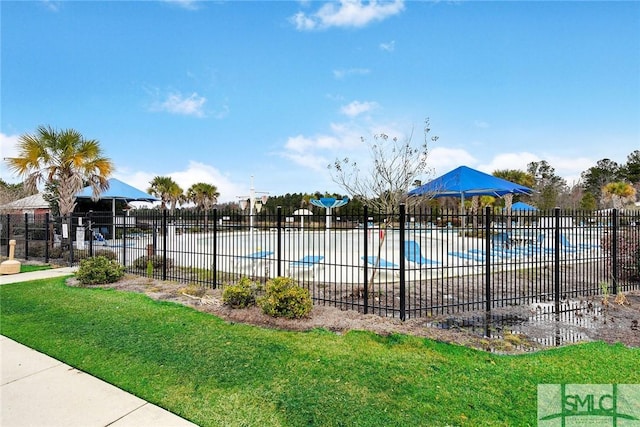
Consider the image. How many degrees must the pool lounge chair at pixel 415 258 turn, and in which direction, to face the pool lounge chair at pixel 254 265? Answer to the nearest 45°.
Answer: approximately 180°

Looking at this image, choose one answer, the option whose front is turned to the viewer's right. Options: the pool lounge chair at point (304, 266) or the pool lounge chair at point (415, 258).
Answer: the pool lounge chair at point (415, 258)

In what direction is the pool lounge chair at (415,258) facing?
to the viewer's right

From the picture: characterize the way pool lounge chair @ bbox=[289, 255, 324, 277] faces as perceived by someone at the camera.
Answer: facing to the left of the viewer

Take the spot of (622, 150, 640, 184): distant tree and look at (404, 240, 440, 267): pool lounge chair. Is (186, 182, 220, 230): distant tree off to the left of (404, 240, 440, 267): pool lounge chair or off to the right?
right

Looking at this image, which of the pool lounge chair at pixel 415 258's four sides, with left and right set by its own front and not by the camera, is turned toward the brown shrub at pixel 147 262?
back

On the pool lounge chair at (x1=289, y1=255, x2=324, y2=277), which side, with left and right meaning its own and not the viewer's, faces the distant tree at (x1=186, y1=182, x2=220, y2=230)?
right

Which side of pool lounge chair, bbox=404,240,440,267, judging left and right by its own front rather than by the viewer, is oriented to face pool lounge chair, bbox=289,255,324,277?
back

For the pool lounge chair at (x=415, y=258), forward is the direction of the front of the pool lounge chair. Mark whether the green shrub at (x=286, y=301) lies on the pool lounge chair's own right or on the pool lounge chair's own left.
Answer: on the pool lounge chair's own right

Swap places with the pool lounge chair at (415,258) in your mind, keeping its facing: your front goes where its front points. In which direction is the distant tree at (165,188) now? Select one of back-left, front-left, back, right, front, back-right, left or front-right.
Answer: back-left
